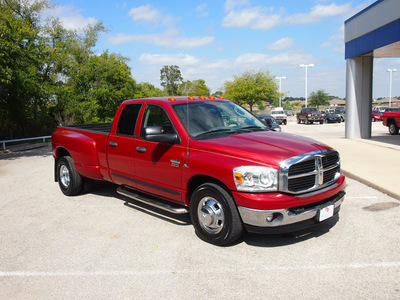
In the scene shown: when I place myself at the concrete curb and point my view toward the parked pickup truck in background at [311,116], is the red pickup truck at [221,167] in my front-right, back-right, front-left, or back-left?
back-left

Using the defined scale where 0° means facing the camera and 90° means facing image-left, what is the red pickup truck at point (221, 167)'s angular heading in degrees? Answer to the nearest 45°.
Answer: approximately 315°

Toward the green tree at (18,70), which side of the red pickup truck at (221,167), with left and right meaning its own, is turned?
back
